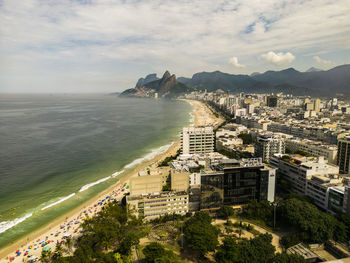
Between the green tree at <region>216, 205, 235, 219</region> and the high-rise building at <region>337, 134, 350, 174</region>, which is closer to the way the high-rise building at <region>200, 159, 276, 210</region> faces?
the green tree

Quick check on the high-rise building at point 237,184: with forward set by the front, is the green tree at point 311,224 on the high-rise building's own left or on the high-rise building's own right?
on the high-rise building's own left

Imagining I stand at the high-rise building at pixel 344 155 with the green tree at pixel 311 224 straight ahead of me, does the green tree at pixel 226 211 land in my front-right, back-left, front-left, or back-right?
front-right

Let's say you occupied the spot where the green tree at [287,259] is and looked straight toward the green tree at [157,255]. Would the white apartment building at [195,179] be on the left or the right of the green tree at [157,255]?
right

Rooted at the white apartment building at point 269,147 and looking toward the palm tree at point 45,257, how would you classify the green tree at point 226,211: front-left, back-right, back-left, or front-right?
front-left

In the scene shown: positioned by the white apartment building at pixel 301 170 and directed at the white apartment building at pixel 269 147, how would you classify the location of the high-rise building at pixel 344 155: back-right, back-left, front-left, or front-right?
front-right

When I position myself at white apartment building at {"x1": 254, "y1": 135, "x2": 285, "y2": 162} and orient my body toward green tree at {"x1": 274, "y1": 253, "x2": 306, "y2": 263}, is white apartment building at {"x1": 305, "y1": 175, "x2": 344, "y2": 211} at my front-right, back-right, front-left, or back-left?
front-left
